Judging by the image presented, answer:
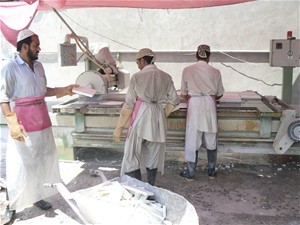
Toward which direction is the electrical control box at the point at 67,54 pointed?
toward the camera

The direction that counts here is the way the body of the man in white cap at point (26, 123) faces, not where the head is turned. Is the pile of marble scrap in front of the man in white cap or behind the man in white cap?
in front

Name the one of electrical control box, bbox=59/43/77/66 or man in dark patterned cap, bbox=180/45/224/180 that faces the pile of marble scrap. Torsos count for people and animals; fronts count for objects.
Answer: the electrical control box

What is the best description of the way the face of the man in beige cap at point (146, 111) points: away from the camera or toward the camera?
away from the camera

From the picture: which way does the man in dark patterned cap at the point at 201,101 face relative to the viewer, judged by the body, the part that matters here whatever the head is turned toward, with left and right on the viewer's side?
facing away from the viewer

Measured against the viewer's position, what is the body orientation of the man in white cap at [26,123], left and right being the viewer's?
facing the viewer and to the right of the viewer

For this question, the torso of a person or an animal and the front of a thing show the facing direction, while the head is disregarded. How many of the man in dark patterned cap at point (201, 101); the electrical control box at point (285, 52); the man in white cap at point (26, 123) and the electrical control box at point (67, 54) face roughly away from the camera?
1

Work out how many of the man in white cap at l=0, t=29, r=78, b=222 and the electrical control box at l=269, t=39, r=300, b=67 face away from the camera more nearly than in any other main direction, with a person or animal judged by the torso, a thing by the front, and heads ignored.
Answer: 0

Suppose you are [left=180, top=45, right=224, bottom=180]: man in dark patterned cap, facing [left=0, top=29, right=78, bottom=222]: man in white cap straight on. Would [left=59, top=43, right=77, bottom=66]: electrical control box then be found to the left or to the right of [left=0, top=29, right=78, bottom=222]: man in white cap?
right

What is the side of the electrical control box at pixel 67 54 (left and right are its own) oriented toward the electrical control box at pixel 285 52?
left

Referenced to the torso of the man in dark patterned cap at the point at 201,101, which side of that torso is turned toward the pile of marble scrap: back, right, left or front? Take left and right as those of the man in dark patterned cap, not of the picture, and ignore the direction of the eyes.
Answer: back

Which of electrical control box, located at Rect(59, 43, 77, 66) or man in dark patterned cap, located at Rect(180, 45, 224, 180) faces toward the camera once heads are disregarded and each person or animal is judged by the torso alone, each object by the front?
the electrical control box

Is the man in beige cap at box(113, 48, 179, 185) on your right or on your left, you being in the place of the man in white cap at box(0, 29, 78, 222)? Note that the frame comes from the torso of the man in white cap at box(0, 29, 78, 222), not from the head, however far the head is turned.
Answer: on your left

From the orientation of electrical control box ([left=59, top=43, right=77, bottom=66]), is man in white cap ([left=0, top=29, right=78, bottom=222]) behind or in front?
in front
